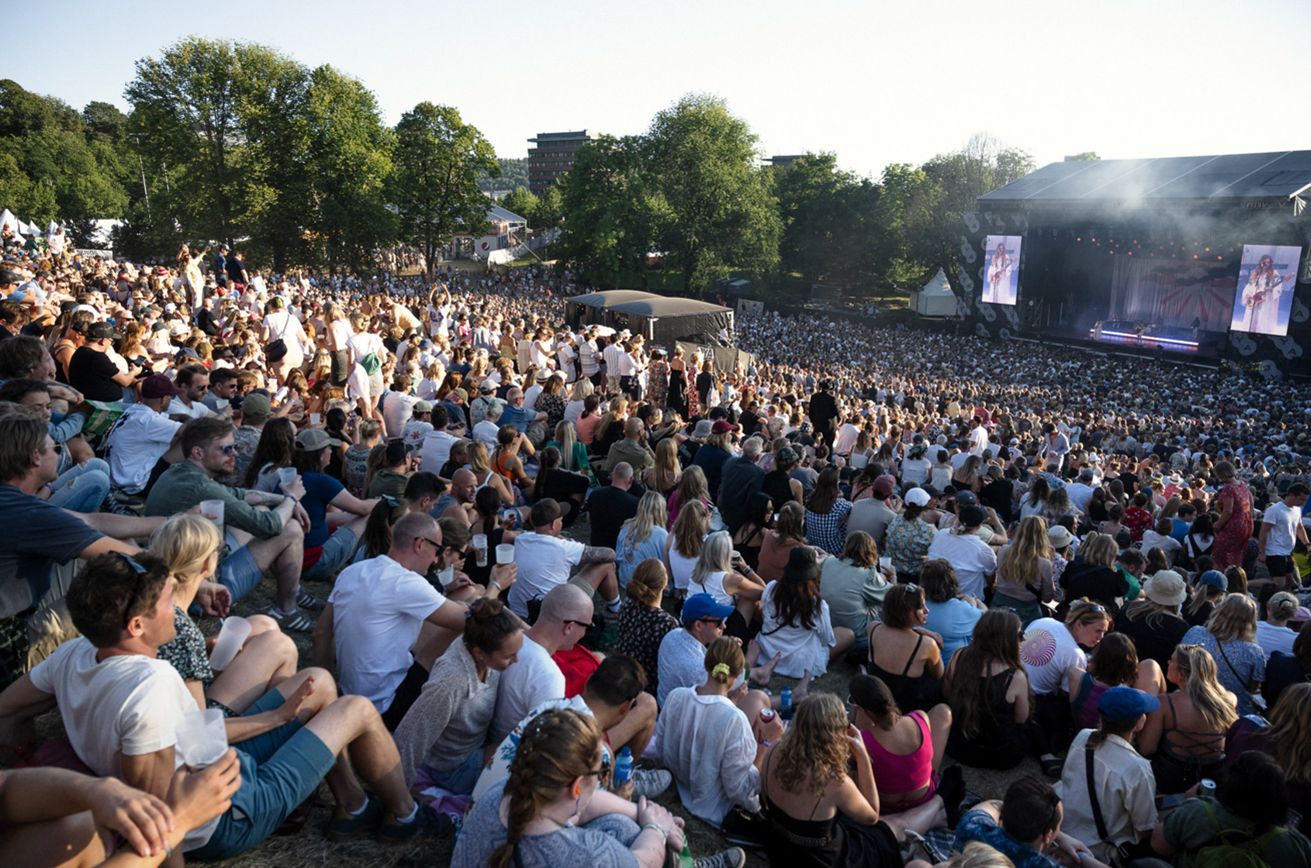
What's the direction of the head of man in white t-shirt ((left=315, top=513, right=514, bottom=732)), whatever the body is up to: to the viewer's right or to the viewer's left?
to the viewer's right

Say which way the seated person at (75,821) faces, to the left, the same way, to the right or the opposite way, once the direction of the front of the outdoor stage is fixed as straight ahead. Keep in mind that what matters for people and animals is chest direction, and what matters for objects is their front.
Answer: the opposite way

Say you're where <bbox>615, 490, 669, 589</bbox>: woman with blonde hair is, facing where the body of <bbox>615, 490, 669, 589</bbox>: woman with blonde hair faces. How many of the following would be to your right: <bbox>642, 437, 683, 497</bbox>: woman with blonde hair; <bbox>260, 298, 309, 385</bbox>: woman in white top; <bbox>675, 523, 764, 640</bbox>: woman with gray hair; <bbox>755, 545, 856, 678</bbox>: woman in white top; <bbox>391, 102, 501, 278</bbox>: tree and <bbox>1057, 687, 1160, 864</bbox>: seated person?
3

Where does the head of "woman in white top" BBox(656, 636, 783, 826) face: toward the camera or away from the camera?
away from the camera

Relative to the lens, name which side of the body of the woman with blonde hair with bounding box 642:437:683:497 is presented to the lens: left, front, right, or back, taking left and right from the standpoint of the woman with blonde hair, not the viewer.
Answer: back

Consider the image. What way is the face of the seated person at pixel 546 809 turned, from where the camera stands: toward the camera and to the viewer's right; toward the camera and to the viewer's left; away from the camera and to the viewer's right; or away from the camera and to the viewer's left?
away from the camera and to the viewer's right

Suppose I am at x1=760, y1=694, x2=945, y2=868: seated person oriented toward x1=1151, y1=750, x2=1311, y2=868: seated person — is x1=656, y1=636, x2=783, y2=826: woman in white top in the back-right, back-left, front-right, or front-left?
back-left

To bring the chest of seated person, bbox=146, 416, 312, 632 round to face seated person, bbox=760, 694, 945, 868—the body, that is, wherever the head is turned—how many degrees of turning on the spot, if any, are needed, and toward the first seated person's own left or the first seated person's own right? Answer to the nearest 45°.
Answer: approximately 45° to the first seated person's own right

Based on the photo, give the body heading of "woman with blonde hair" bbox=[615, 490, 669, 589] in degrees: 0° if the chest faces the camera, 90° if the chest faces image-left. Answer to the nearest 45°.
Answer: approximately 225°

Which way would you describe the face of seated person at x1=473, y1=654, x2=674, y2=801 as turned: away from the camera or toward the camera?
away from the camera

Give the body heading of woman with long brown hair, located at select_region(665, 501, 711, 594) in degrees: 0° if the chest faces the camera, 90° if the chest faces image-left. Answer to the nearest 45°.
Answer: approximately 225°
